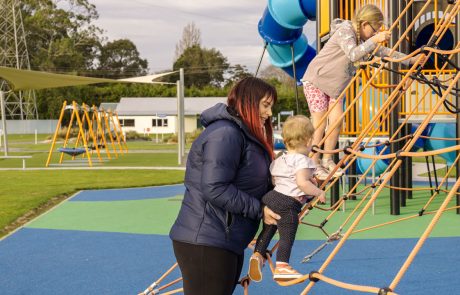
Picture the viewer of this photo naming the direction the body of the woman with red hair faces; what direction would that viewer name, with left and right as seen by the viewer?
facing to the right of the viewer

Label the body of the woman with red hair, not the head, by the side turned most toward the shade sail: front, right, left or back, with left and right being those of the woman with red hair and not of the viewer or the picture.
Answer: left

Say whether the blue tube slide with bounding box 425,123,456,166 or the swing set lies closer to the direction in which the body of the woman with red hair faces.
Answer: the blue tube slide

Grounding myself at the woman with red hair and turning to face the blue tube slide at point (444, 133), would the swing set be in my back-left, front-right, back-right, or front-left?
front-left

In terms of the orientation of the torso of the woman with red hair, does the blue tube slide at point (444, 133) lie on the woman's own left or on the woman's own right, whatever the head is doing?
on the woman's own left

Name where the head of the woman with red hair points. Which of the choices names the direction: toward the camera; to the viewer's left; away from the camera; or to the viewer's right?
to the viewer's right

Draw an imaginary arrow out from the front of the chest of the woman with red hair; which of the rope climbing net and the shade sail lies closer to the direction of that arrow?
the rope climbing net

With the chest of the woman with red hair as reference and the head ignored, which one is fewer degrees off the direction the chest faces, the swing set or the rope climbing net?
the rope climbing net

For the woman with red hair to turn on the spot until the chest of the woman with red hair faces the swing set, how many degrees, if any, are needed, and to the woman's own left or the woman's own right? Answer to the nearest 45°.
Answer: approximately 90° to the woman's own left

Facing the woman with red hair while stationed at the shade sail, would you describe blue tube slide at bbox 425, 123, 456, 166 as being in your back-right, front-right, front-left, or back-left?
front-left

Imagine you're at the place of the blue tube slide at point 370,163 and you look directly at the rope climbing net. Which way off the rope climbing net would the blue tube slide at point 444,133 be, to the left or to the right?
left
